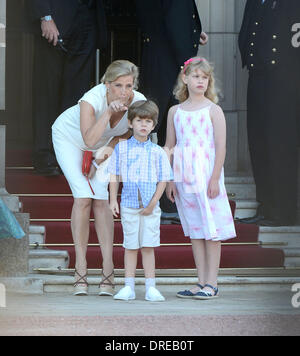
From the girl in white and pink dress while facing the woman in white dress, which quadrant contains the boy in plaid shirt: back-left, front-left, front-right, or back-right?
front-left

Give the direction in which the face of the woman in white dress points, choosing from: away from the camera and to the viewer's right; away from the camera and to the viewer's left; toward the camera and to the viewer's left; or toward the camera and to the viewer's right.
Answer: toward the camera and to the viewer's right

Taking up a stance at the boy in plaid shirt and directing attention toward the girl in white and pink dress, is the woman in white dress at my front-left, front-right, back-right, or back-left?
back-left

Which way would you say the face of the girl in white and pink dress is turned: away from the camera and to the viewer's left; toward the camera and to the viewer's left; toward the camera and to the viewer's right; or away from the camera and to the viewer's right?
toward the camera and to the viewer's right

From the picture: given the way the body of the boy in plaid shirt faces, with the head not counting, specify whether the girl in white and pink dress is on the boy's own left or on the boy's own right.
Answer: on the boy's own left

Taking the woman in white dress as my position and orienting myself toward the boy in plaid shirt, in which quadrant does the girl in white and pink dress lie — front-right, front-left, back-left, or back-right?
front-left

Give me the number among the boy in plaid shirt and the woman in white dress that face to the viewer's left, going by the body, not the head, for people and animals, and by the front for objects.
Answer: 0

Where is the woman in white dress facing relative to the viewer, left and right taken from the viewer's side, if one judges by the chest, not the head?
facing the viewer and to the right of the viewer

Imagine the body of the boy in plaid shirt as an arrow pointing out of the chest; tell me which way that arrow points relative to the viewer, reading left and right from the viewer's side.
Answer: facing the viewer

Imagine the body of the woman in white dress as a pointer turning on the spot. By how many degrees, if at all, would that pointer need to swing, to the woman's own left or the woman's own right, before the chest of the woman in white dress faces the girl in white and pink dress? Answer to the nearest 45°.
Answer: approximately 45° to the woman's own left
